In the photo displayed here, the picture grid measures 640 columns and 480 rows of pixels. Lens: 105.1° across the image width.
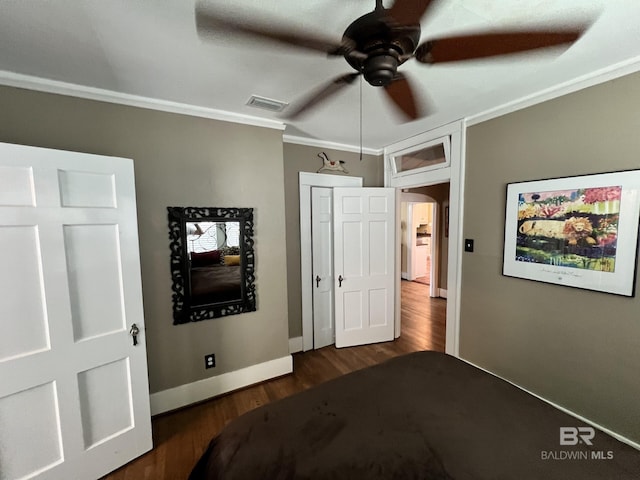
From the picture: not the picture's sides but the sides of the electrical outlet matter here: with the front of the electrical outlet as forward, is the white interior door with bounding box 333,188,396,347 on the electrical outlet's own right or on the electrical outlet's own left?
on the electrical outlet's own left

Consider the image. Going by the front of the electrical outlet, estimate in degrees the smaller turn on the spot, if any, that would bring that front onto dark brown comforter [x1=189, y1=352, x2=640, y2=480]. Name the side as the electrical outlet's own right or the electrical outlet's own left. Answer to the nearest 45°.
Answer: approximately 45° to the electrical outlet's own left

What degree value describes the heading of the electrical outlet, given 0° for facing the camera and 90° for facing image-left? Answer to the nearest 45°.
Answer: approximately 0°

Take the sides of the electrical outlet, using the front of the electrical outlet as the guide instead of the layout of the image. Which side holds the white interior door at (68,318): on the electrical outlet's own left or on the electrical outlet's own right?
on the electrical outlet's own right

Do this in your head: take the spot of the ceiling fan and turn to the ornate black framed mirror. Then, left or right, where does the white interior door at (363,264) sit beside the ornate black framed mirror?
right
